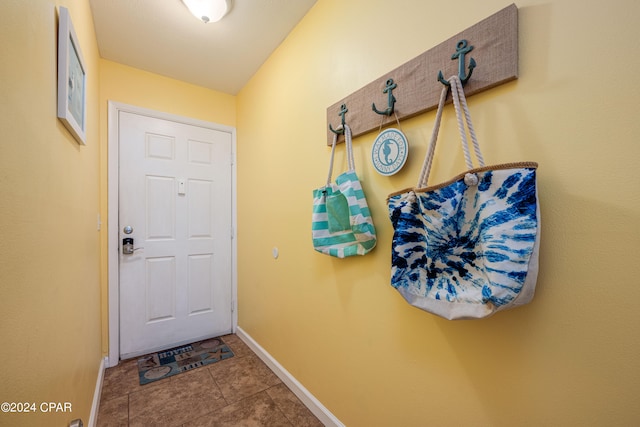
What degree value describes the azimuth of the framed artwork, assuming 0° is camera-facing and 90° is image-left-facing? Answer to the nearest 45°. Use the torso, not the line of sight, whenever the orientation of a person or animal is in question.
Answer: approximately 270°

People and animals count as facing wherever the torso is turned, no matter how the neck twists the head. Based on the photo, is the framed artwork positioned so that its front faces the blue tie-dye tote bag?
no

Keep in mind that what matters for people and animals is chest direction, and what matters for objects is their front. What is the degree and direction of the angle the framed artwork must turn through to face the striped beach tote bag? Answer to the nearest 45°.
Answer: approximately 45° to its right

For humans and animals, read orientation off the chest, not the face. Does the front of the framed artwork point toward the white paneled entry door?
no

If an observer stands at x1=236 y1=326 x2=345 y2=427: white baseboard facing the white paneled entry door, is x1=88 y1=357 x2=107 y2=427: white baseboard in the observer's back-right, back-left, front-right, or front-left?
front-left
